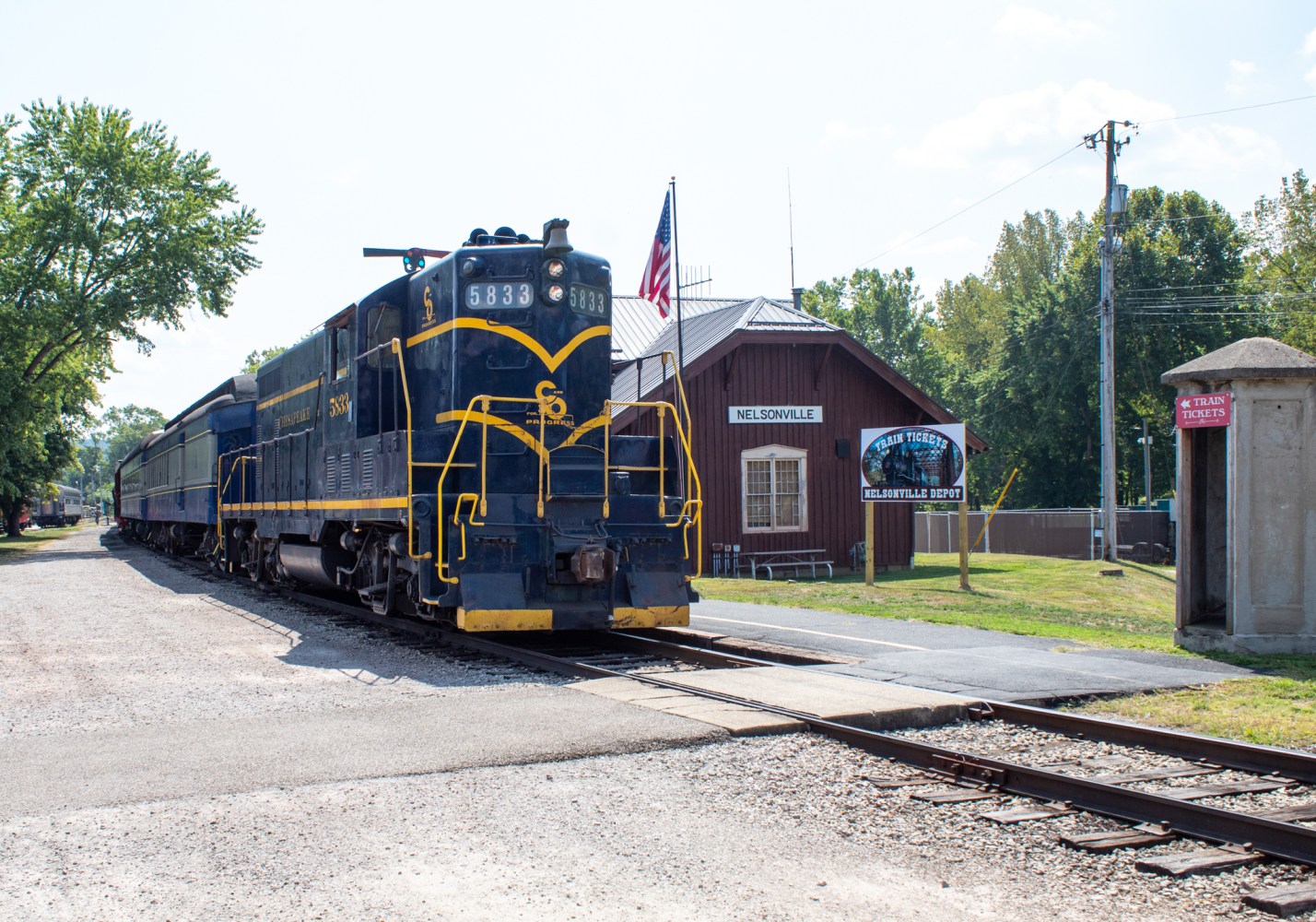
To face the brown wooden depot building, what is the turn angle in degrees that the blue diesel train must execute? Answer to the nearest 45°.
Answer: approximately 90° to its left

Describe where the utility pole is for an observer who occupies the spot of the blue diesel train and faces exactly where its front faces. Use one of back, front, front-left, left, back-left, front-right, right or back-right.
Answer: left

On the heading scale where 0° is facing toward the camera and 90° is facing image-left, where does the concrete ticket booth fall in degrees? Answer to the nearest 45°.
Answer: approximately 45°

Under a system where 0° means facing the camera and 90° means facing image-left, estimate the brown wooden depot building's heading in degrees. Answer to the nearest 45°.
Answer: approximately 0°

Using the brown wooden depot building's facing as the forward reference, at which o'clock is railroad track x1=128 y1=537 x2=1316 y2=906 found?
The railroad track is roughly at 12 o'clock from the brown wooden depot building.

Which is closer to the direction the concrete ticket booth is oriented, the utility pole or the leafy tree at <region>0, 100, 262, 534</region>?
the leafy tree

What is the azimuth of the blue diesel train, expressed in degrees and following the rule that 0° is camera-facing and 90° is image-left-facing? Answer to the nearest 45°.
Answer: approximately 315°

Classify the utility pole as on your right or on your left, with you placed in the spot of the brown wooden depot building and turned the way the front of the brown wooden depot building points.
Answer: on your left

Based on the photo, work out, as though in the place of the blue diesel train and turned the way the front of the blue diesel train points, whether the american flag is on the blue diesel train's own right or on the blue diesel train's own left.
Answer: on the blue diesel train's own left

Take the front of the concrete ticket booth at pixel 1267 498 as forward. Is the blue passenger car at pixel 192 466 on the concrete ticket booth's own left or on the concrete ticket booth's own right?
on the concrete ticket booth's own right

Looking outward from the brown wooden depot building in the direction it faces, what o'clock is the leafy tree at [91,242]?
The leafy tree is roughly at 4 o'clock from the brown wooden depot building.

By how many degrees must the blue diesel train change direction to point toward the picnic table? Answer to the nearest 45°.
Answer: approximately 90° to its left
